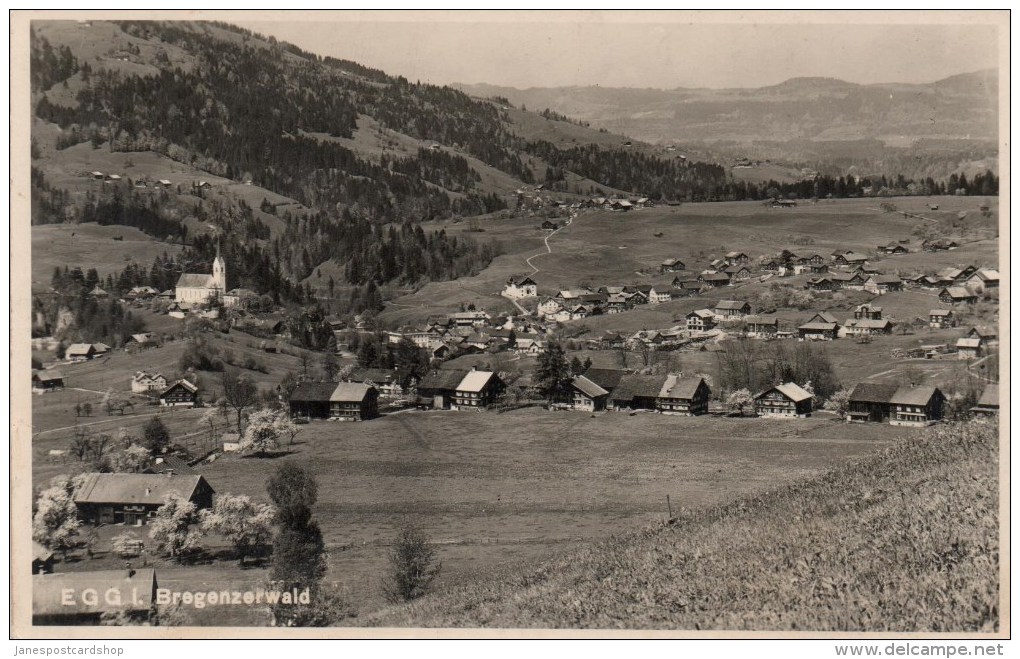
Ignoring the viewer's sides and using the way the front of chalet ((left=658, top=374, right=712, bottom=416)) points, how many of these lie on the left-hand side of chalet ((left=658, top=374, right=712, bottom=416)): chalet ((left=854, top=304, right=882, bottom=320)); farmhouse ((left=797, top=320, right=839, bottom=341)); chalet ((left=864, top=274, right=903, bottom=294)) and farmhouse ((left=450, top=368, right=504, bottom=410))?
3

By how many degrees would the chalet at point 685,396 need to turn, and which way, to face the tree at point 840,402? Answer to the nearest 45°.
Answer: approximately 45° to its left

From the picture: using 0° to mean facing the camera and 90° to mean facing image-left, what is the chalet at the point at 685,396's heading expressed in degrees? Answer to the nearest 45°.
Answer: approximately 315°

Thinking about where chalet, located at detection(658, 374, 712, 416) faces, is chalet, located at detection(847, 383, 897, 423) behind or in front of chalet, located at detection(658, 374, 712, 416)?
in front
